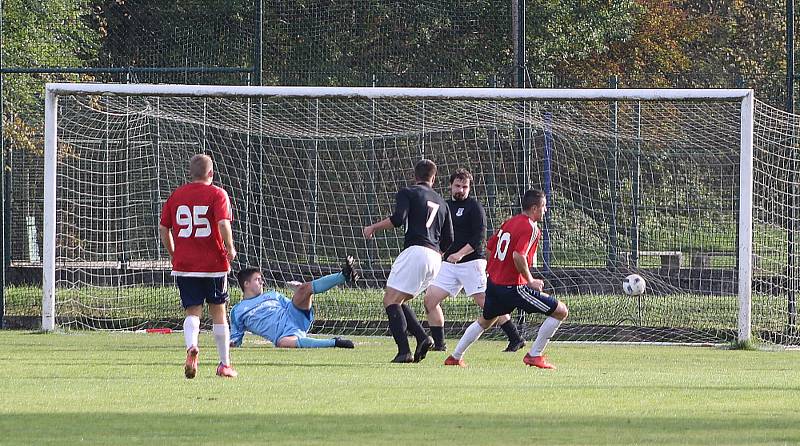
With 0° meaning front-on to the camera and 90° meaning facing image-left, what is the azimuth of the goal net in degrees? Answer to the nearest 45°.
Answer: approximately 0°

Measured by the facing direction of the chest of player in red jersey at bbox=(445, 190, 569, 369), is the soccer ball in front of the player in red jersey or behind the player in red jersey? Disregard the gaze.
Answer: in front

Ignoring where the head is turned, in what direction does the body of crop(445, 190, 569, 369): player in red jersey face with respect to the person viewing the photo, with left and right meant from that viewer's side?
facing away from the viewer and to the right of the viewer

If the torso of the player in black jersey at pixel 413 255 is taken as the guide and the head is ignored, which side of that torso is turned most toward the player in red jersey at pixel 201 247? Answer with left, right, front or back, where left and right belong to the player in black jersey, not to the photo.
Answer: left

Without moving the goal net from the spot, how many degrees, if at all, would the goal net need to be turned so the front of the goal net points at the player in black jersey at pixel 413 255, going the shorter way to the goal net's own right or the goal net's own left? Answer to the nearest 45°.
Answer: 0° — it already faces them

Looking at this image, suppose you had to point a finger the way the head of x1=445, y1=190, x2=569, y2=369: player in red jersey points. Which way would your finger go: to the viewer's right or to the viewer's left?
to the viewer's right
